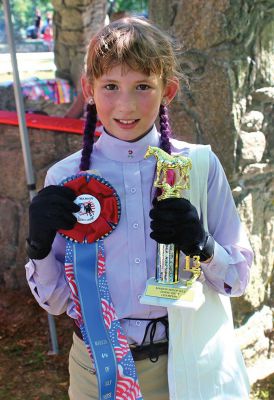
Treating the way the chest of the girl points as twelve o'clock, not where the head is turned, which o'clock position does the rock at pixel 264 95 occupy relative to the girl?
The rock is roughly at 7 o'clock from the girl.

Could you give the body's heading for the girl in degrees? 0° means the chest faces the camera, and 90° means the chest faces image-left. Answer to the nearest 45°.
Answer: approximately 0°
